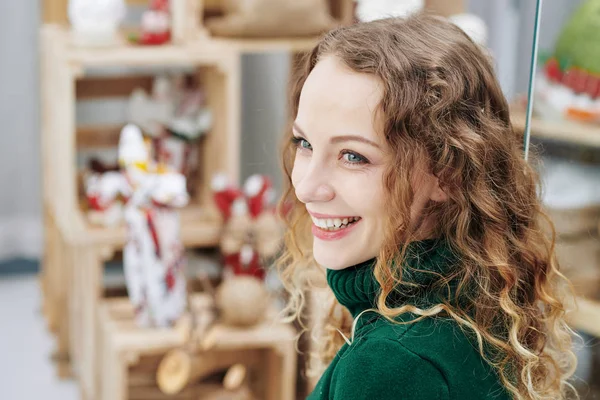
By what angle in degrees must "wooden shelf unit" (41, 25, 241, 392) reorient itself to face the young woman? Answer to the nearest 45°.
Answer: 0° — it already faces them

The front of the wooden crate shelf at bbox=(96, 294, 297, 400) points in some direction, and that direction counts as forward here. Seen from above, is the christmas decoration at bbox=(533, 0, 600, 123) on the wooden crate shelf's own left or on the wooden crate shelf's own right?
on the wooden crate shelf's own left

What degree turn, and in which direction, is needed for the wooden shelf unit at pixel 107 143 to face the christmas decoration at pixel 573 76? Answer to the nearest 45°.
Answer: approximately 45° to its left

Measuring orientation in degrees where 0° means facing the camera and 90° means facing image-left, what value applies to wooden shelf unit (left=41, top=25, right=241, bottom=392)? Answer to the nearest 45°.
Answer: approximately 0°

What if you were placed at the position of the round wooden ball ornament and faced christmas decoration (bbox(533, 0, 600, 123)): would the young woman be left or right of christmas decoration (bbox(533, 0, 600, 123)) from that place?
right

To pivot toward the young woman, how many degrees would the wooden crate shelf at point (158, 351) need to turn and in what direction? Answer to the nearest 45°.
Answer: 0° — it already faces them
